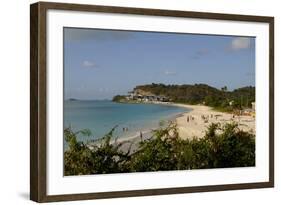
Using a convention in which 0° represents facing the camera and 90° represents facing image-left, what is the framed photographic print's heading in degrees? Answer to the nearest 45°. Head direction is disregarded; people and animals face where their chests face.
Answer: approximately 315°
